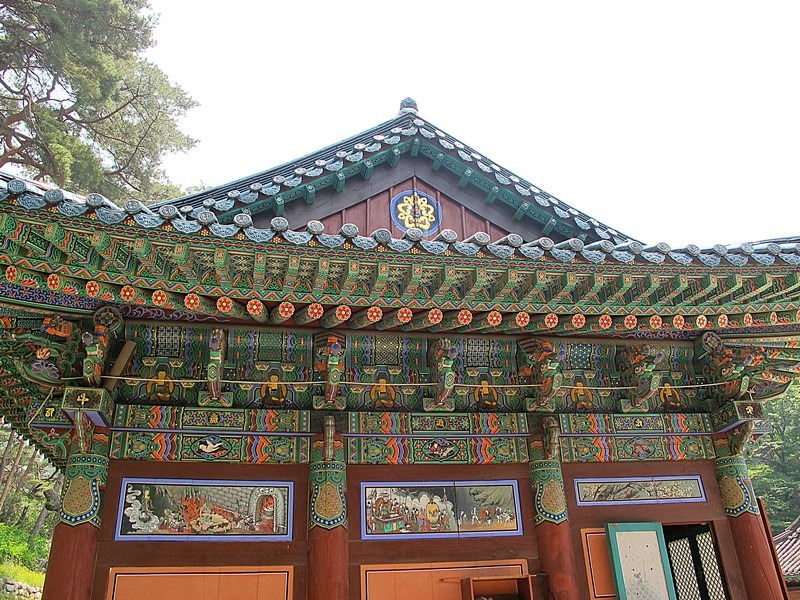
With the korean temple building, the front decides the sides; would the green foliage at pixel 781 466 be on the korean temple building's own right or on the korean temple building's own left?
on the korean temple building's own left
